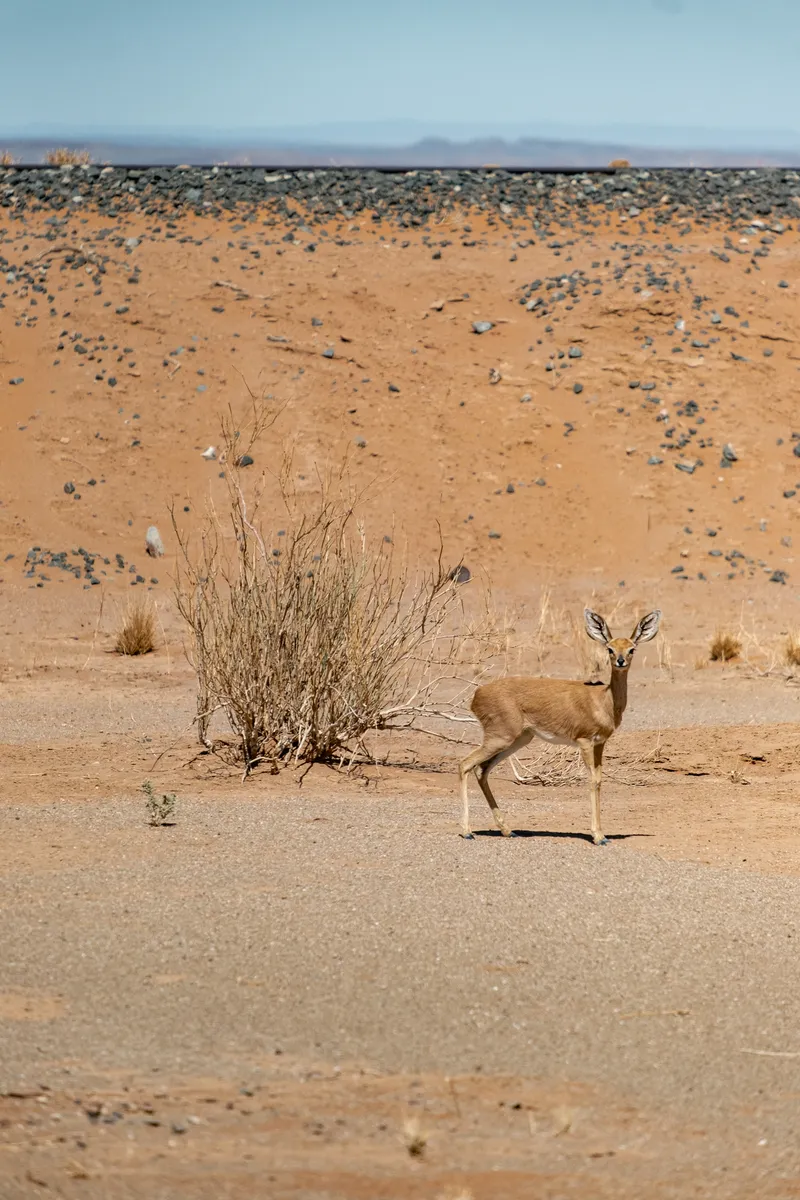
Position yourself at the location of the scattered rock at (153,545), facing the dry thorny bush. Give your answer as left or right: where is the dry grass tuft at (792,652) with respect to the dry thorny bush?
left

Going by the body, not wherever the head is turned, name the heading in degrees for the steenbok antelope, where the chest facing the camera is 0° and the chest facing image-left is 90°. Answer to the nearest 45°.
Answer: approximately 270°

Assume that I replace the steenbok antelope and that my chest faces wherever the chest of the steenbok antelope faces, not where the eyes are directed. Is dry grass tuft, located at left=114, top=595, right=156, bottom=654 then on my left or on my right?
on my left

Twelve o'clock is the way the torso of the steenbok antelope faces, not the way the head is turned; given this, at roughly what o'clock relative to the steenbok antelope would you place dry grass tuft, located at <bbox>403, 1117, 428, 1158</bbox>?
The dry grass tuft is roughly at 3 o'clock from the steenbok antelope.

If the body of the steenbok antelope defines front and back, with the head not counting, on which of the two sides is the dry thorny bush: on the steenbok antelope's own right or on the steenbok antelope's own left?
on the steenbok antelope's own left

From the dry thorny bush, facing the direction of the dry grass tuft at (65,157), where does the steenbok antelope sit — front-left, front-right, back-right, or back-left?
back-right

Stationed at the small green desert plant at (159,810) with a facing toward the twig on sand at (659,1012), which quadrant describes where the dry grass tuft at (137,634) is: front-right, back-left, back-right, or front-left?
back-left

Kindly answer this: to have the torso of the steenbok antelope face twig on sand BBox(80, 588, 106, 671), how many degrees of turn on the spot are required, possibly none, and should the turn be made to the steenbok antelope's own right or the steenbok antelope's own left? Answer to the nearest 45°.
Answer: approximately 135° to the steenbok antelope's own left

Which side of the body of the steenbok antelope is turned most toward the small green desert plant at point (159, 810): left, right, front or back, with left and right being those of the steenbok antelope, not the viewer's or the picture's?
back
